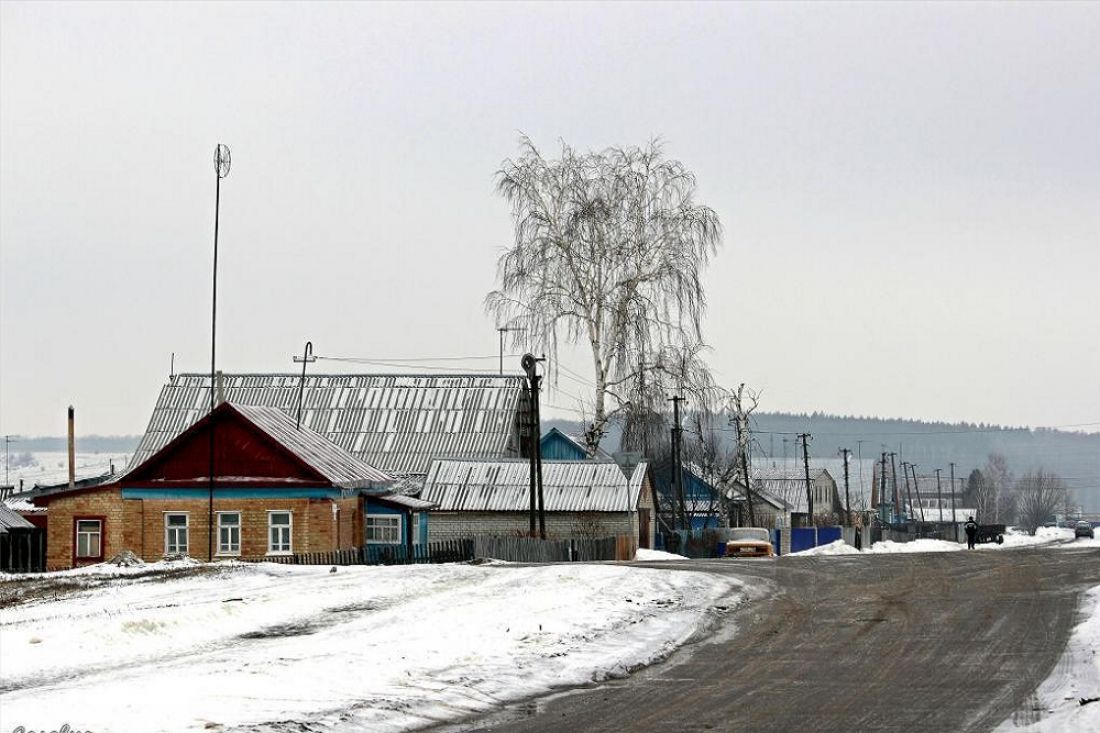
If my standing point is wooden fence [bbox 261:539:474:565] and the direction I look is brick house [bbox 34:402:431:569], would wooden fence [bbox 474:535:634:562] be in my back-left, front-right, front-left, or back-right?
back-right

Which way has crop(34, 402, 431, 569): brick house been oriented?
toward the camera

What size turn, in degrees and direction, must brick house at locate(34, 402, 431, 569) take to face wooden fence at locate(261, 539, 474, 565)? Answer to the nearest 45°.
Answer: approximately 45° to its left

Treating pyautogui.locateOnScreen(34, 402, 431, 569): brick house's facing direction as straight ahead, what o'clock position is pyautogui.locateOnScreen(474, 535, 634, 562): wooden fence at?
The wooden fence is roughly at 10 o'clock from the brick house.
